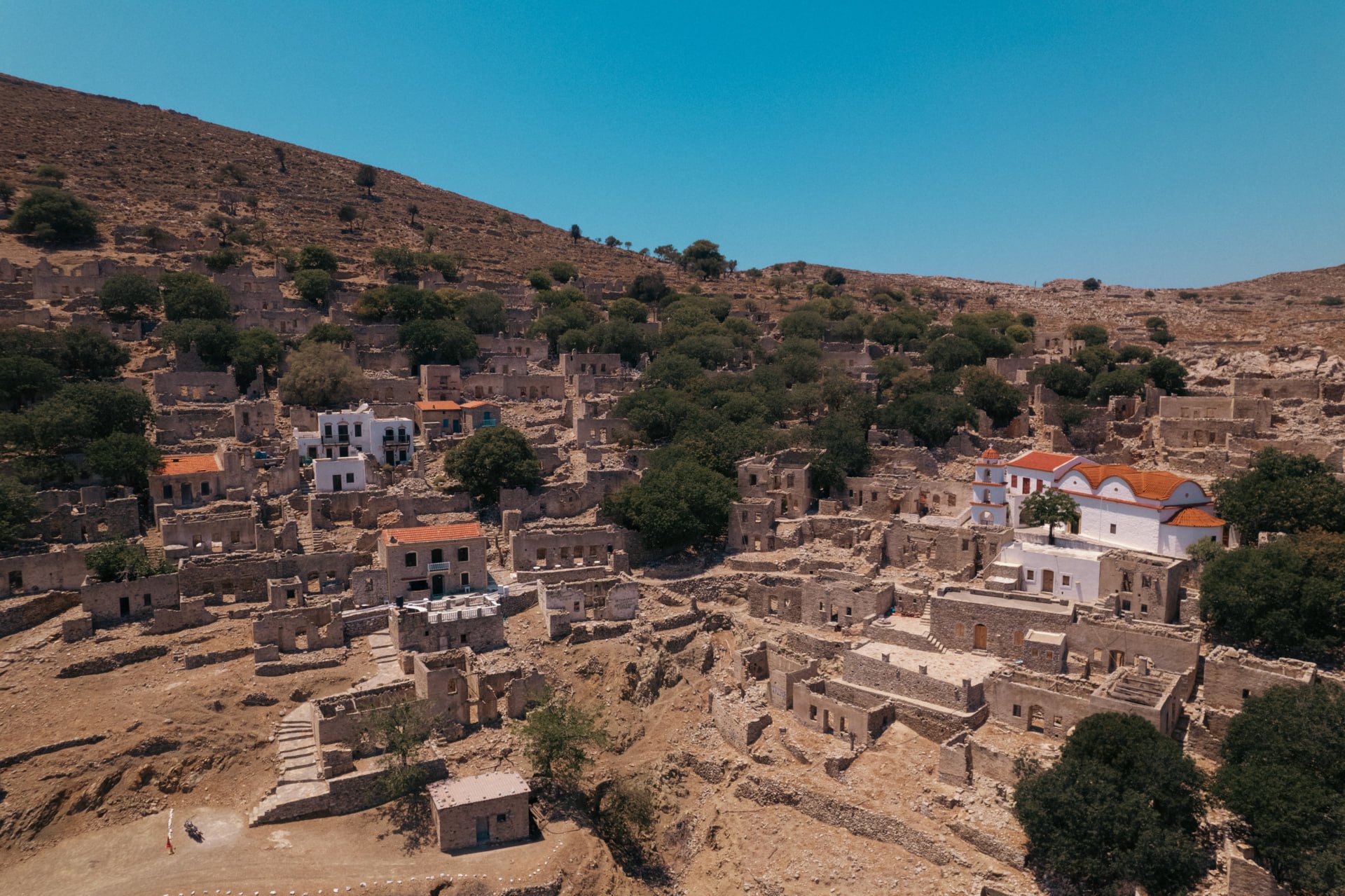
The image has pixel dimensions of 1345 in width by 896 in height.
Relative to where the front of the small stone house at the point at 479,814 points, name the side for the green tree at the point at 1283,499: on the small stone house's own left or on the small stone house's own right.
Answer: on the small stone house's own left

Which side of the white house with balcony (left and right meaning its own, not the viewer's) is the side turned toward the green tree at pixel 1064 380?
left

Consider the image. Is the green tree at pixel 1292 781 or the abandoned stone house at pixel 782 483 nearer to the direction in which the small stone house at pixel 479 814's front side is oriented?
the green tree

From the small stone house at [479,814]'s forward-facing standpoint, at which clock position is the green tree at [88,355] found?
The green tree is roughly at 5 o'clock from the small stone house.

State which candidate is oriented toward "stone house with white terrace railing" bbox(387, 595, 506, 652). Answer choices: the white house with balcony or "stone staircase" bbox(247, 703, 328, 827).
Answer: the white house with balcony

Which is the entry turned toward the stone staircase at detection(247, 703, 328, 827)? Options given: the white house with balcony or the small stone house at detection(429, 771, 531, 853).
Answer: the white house with balcony

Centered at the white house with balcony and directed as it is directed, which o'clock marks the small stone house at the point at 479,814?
The small stone house is roughly at 12 o'clock from the white house with balcony.

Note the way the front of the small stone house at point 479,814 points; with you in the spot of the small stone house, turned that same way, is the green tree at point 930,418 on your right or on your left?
on your left

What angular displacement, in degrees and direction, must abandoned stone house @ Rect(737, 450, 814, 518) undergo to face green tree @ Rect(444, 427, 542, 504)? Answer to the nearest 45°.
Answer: approximately 90° to its right
